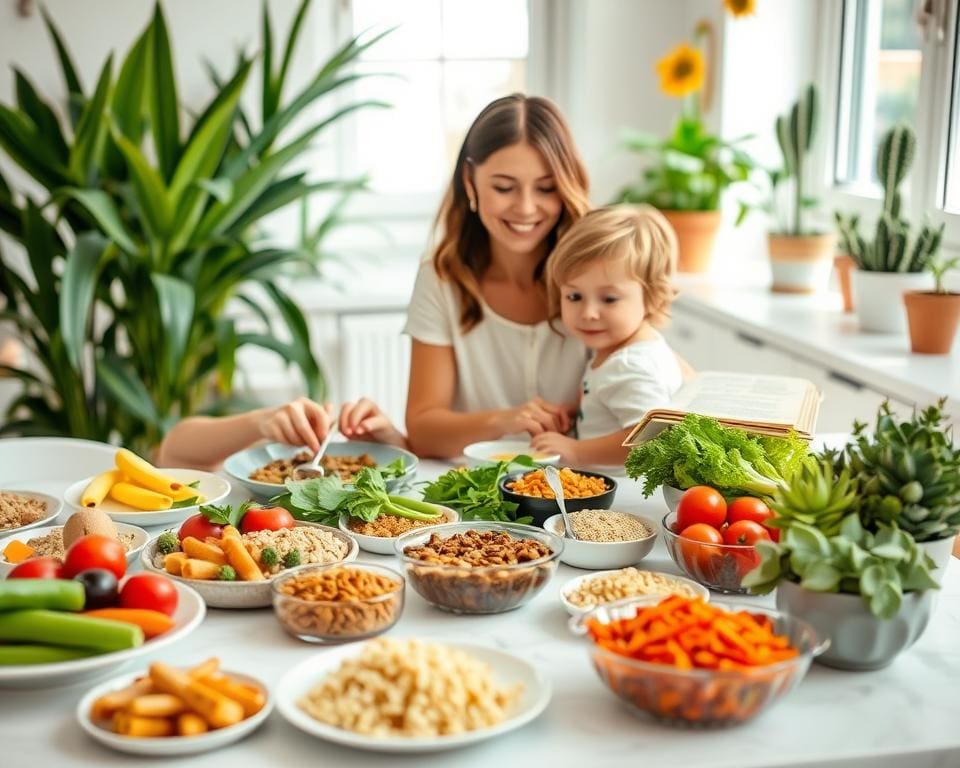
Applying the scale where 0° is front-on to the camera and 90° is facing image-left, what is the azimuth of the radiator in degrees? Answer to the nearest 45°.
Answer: approximately 0°

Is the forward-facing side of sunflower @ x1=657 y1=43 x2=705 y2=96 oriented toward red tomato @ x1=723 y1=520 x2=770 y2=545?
yes

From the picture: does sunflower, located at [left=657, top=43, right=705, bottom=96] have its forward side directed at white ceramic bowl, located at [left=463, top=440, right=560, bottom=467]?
yes

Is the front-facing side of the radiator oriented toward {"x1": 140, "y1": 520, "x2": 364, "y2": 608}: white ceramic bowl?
yes

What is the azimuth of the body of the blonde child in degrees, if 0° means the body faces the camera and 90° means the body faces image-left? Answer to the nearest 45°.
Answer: approximately 45°

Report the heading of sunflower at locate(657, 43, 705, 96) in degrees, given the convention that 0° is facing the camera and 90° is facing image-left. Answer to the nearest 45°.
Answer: approximately 0°
